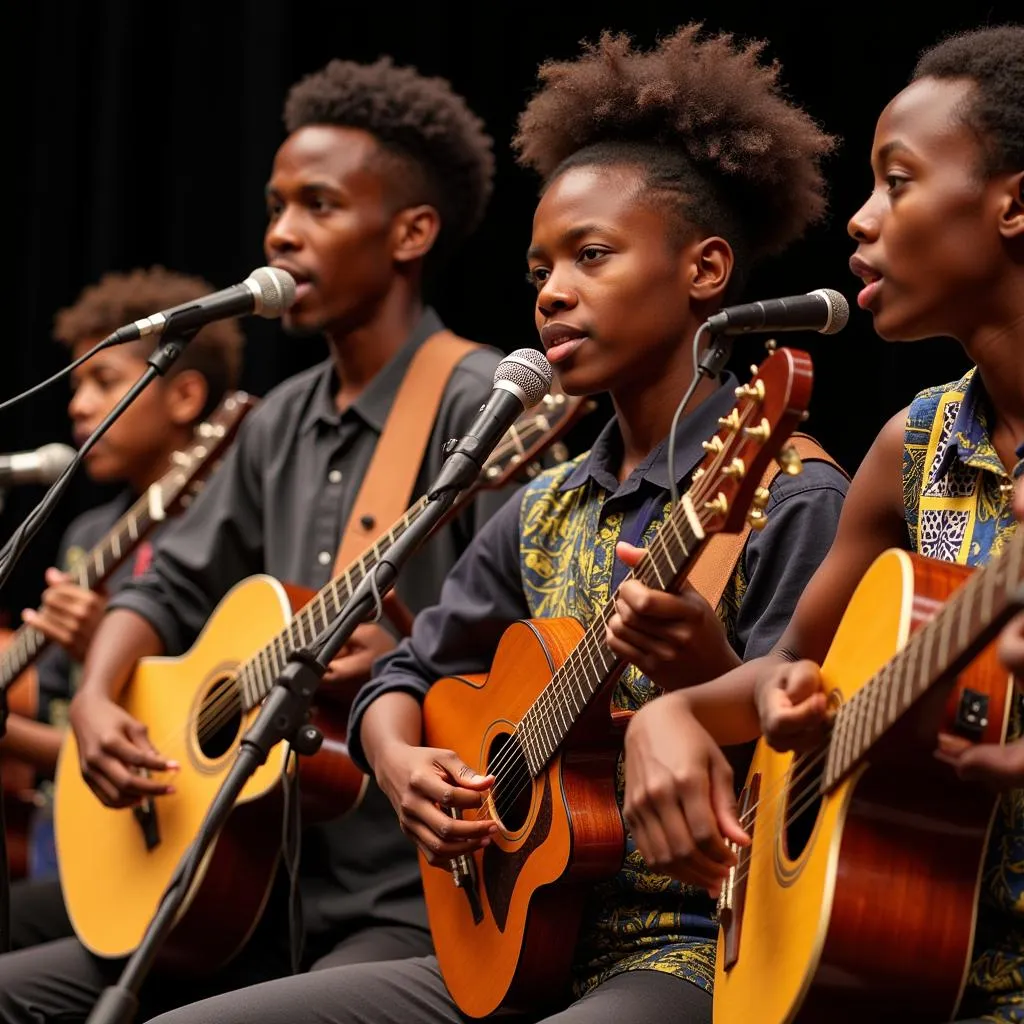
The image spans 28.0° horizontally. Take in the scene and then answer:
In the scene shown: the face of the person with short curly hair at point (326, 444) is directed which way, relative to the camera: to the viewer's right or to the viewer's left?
to the viewer's left

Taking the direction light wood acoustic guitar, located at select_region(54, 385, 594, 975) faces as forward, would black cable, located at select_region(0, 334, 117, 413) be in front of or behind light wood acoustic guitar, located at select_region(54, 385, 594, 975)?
in front

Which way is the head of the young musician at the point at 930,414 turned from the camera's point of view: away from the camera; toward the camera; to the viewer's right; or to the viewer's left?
to the viewer's left

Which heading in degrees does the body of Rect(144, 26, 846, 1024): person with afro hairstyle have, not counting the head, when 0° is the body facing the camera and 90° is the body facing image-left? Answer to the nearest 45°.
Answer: approximately 45°

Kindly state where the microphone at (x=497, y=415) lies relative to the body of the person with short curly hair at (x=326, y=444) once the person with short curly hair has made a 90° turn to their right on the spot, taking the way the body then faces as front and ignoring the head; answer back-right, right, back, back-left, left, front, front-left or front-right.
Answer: back-left

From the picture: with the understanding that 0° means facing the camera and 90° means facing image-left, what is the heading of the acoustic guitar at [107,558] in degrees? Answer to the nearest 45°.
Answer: approximately 45°

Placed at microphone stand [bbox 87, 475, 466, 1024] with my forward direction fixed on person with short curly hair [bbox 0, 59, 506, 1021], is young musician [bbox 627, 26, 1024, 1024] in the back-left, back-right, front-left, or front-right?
back-right

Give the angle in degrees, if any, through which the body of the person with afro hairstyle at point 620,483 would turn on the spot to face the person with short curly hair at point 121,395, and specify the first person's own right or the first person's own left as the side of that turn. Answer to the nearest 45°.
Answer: approximately 90° to the first person's own right

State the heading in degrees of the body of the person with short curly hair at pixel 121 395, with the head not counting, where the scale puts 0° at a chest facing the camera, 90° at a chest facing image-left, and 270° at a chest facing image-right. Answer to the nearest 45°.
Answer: approximately 45°

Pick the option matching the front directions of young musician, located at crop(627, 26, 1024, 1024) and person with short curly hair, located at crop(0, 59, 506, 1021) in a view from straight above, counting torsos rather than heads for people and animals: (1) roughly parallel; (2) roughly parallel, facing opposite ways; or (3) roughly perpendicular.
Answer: roughly parallel

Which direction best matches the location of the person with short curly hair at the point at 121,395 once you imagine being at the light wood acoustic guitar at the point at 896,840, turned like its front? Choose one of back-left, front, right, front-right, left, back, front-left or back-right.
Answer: right

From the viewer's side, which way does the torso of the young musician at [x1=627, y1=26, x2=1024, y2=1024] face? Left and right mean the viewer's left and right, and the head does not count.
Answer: facing the viewer and to the left of the viewer

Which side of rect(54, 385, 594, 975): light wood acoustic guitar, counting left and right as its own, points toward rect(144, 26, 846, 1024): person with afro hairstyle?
left

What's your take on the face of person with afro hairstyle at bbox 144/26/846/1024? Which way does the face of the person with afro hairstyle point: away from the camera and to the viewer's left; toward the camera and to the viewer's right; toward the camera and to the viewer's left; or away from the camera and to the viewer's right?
toward the camera and to the viewer's left

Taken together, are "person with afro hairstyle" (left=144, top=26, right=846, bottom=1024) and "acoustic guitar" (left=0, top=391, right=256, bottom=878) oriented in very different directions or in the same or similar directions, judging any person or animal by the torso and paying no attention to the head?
same or similar directions

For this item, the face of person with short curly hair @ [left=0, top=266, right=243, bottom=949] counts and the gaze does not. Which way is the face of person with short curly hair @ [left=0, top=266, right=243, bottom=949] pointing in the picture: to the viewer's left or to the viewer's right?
to the viewer's left
